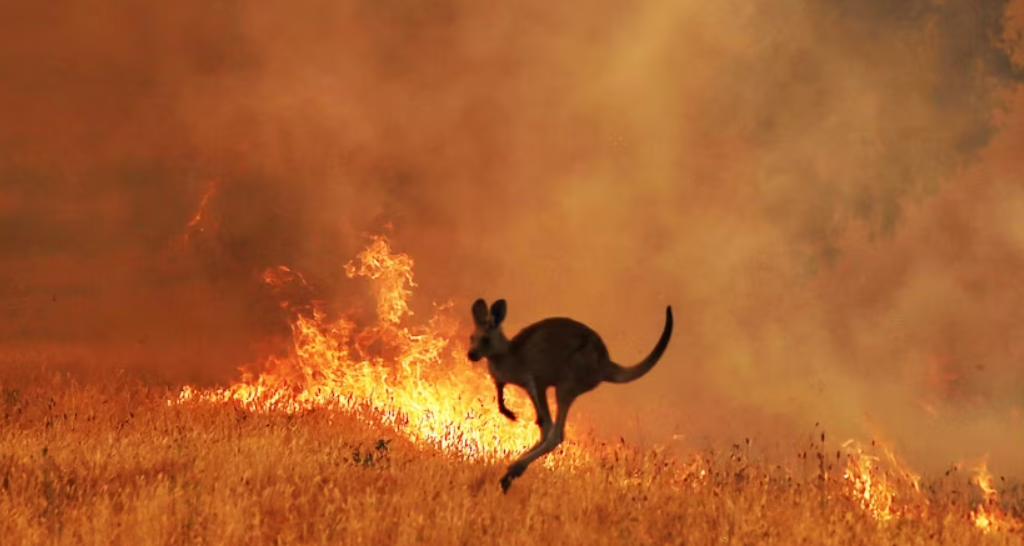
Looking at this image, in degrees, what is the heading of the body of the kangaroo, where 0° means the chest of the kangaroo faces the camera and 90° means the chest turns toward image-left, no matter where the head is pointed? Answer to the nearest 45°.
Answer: approximately 90°
